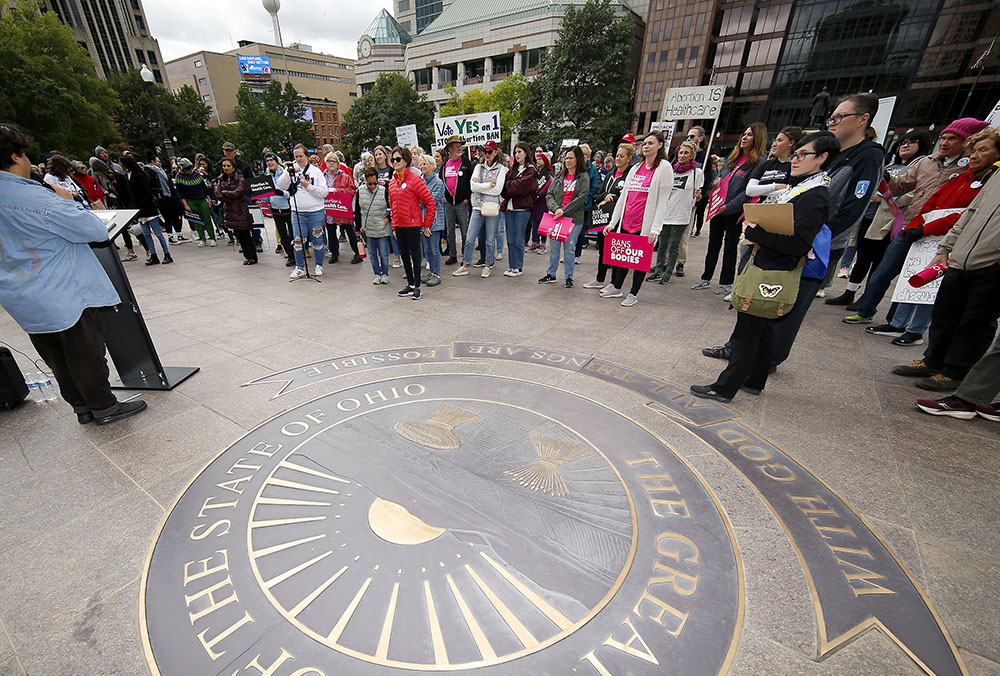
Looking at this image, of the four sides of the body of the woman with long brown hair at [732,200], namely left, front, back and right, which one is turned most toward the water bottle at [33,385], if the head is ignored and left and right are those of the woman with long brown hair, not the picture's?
front

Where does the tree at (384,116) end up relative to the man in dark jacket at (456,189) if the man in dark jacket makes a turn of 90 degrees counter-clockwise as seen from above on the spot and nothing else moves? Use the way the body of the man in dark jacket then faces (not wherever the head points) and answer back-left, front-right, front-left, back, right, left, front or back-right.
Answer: left

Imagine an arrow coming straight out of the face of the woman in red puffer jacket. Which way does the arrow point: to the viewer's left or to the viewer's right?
to the viewer's left

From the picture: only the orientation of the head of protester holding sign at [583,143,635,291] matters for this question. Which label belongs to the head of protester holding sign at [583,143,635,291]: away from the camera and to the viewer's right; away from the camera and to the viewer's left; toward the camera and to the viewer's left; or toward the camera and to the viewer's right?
toward the camera and to the viewer's left

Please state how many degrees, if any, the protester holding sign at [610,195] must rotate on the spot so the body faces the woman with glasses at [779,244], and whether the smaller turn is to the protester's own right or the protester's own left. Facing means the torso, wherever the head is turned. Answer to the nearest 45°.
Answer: approximately 45° to the protester's own left

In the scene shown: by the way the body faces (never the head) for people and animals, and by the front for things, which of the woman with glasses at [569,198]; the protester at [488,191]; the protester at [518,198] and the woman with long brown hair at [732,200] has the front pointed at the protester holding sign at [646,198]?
the woman with long brown hair at [732,200]

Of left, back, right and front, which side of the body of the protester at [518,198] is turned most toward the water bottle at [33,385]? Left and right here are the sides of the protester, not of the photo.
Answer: front

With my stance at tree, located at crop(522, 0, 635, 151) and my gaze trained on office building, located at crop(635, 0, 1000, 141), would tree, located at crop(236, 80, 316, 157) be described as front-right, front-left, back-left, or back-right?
back-left

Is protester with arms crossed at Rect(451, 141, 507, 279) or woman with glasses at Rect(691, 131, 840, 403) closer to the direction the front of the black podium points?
the protester with arms crossed

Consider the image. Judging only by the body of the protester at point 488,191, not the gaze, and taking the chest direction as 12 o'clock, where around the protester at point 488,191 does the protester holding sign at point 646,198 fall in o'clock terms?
the protester holding sign at point 646,198 is roughly at 9 o'clock from the protester at point 488,191.

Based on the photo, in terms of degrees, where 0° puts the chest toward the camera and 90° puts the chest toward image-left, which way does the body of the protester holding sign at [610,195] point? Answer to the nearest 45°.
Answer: approximately 45°
